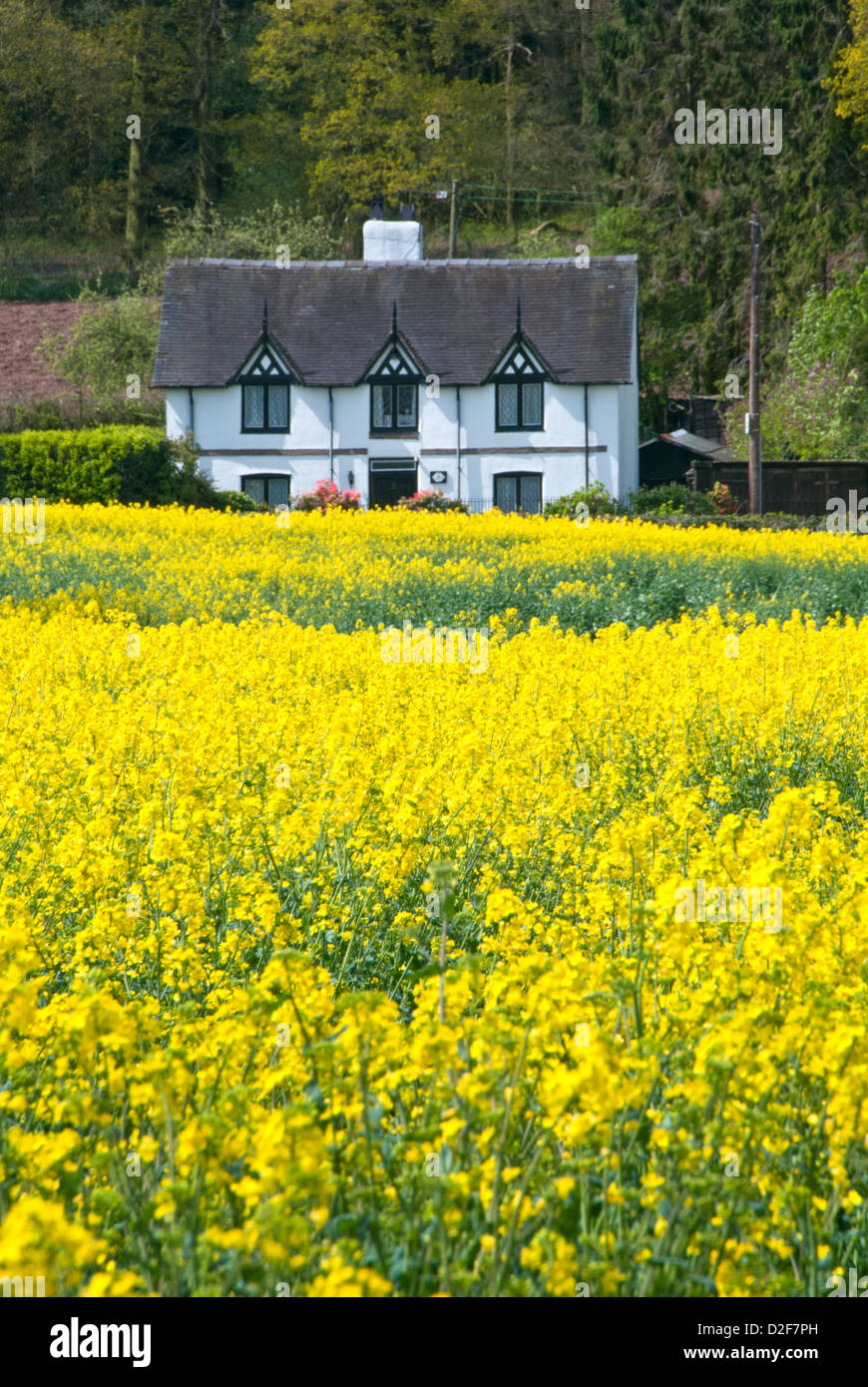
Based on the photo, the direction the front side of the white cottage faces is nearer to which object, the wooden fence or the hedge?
the hedge

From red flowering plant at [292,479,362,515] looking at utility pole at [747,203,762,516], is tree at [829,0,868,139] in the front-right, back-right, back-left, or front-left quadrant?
front-left

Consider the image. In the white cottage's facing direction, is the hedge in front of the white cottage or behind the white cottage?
in front

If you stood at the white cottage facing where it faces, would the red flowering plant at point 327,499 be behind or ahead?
ahead

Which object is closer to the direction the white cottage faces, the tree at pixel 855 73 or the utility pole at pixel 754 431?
the utility pole

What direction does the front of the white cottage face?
toward the camera

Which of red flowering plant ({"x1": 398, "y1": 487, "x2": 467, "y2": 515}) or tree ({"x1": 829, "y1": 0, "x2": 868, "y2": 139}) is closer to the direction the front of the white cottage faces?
the red flowering plant

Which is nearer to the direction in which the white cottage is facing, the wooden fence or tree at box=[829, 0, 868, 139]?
the wooden fence

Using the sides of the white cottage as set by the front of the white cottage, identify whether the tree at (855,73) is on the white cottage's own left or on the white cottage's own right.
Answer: on the white cottage's own left

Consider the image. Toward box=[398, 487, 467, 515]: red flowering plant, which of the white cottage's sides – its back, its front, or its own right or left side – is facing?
front
